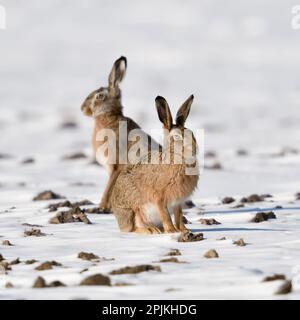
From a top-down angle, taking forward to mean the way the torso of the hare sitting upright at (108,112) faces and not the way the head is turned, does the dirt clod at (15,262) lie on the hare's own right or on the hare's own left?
on the hare's own left

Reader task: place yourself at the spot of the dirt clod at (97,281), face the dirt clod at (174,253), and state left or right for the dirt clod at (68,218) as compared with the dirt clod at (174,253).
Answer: left

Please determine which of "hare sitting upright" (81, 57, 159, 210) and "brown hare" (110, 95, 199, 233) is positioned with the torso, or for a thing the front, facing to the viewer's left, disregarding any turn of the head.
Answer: the hare sitting upright

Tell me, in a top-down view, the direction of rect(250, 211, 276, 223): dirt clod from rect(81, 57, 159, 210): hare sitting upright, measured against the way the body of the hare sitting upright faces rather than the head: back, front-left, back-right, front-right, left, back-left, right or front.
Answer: back-left

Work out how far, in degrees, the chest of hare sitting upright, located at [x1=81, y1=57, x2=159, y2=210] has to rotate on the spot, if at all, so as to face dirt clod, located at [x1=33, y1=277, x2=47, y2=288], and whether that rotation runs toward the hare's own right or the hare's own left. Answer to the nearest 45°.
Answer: approximately 90° to the hare's own left

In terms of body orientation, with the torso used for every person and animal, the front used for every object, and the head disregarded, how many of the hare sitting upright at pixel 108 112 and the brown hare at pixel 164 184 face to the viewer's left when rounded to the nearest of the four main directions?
1

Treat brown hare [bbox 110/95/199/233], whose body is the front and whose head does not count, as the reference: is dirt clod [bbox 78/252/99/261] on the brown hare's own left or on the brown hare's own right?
on the brown hare's own right

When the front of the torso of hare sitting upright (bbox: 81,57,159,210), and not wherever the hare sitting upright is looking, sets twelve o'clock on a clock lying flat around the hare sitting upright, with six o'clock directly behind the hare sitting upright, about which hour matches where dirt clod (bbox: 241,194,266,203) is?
The dirt clod is roughly at 6 o'clock from the hare sitting upright.

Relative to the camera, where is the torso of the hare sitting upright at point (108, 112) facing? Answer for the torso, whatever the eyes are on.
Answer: to the viewer's left
